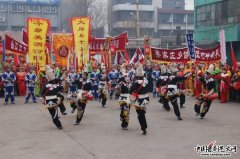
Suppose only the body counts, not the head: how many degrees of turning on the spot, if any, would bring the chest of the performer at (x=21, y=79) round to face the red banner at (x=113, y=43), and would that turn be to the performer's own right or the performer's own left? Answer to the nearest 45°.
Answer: approximately 90° to the performer's own left

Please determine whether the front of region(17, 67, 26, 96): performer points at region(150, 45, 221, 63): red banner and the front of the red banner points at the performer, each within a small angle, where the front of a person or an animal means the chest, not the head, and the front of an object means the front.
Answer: no

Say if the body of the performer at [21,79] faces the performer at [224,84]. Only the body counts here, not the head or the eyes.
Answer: no

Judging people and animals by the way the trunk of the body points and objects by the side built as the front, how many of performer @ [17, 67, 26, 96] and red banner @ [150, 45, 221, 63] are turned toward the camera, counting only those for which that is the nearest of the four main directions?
2

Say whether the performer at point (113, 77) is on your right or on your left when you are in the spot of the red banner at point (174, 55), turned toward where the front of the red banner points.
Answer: on your right

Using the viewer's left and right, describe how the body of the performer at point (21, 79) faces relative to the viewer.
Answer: facing the viewer

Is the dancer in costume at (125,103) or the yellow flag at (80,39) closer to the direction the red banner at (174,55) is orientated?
the dancer in costume

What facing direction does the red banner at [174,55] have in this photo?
toward the camera

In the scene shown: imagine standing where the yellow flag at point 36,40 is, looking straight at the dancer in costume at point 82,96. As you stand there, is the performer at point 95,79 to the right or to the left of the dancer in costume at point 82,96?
left

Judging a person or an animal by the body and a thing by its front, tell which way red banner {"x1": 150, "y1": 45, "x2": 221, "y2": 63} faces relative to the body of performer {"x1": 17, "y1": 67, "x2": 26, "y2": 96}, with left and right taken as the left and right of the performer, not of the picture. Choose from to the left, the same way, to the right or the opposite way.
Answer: the same way

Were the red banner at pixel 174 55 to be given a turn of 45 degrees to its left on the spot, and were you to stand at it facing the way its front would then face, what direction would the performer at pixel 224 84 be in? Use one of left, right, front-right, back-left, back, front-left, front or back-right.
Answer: front

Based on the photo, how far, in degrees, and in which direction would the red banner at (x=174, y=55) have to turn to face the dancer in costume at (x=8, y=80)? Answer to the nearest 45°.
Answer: approximately 45° to its right
